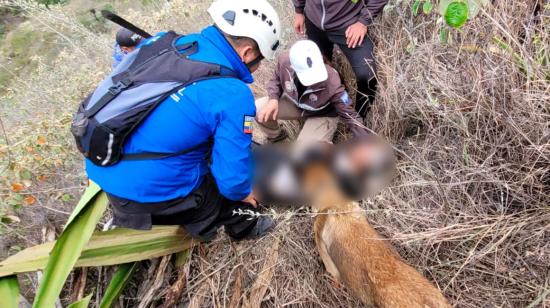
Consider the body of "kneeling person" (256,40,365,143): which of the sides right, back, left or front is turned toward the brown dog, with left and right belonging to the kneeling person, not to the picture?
front

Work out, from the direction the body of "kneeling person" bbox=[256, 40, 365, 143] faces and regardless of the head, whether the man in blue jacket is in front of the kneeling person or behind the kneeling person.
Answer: in front

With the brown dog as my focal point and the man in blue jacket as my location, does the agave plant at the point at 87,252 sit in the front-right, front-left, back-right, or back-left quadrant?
back-right

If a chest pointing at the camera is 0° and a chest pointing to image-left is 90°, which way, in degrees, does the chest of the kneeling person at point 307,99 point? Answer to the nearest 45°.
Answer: approximately 0°

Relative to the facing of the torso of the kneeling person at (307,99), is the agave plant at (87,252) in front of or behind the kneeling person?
in front
